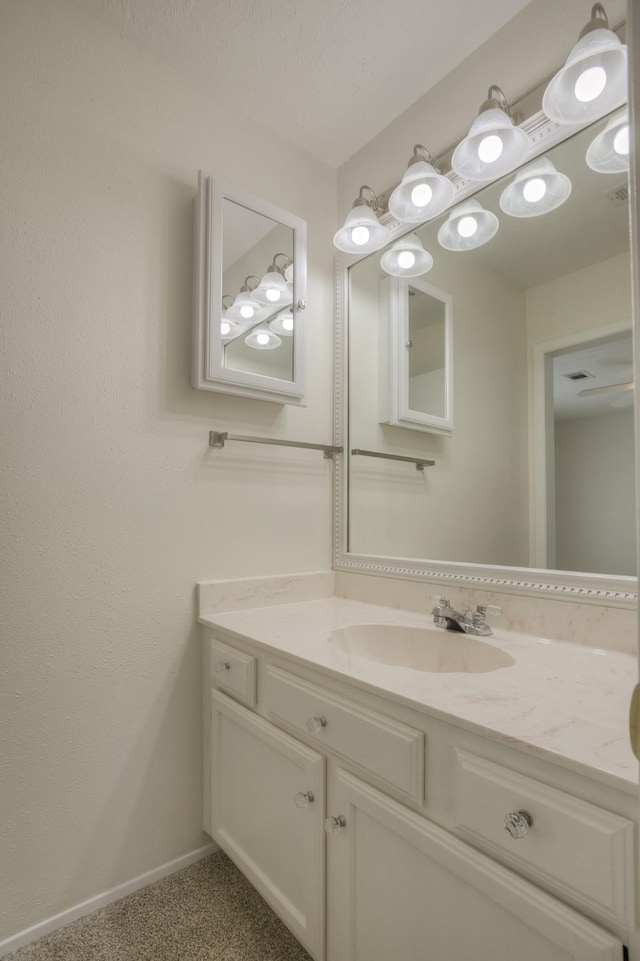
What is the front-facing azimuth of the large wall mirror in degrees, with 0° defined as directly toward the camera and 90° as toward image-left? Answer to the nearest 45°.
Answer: approximately 45°

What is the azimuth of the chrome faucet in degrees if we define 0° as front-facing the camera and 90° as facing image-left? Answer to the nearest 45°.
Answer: approximately 45°

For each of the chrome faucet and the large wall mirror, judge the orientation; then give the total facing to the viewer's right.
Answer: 0

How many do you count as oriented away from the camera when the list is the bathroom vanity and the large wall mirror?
0

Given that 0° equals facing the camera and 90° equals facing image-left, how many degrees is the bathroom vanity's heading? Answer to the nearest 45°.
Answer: approximately 45°
